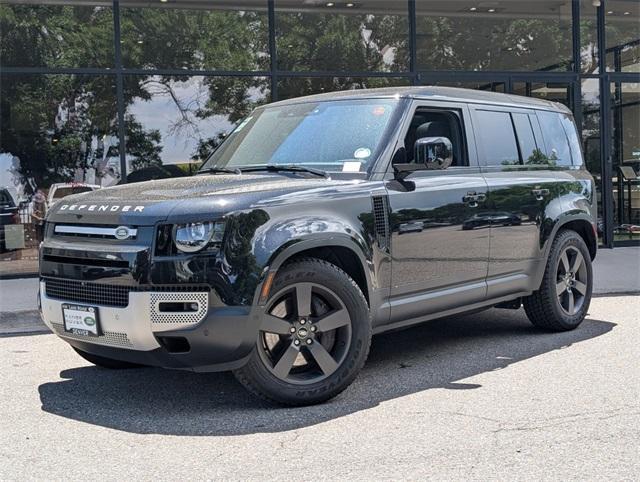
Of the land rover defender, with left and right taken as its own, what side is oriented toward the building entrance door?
back

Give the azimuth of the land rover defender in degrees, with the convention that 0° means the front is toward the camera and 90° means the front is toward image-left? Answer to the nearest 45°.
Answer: approximately 45°

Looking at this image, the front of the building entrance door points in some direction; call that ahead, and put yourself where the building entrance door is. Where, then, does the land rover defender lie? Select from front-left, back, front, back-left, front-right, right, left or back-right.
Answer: front

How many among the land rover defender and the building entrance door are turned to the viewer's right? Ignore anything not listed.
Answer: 0

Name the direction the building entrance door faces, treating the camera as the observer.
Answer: facing the viewer
